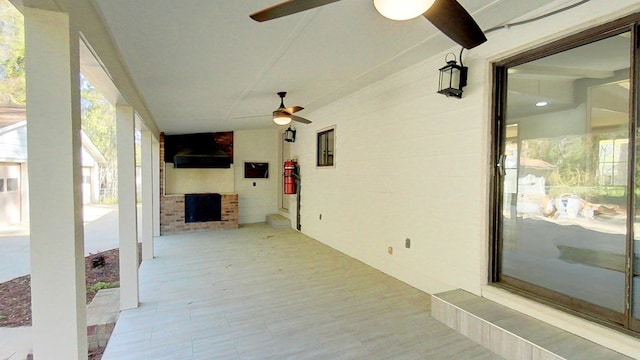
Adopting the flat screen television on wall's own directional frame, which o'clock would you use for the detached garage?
The detached garage is roughly at 3 o'clock from the flat screen television on wall.

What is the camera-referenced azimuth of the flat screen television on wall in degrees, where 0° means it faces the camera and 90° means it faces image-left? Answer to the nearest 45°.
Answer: approximately 0°

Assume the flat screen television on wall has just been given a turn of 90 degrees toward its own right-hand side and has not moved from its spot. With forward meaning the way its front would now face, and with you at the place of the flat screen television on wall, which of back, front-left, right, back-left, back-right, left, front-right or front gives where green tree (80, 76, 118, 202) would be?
front-right

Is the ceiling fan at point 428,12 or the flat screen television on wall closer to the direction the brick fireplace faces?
the ceiling fan

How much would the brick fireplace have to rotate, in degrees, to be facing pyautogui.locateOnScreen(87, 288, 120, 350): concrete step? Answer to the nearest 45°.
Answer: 0° — it already faces it

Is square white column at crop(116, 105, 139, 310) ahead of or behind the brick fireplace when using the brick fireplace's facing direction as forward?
ahead

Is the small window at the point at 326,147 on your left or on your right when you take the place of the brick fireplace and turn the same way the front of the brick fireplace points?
on your left

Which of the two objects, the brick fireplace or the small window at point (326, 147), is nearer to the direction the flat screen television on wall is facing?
the small window

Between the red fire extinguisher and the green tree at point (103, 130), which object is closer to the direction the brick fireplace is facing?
the red fire extinguisher

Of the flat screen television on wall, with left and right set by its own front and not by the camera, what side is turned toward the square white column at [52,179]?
front

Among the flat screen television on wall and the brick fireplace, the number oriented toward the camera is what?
2

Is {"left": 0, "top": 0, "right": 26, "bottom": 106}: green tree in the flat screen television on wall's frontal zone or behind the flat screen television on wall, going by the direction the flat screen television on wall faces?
frontal zone

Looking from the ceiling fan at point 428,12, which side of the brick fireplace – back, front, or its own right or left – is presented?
front
